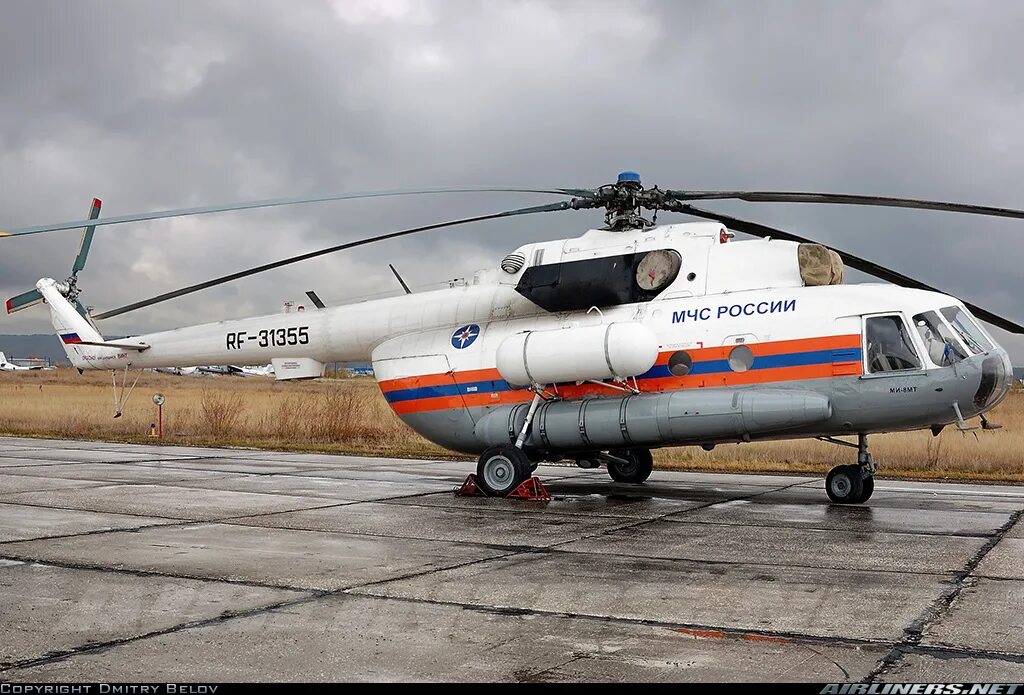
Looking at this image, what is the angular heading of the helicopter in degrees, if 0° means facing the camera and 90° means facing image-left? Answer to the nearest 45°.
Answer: approximately 315°
